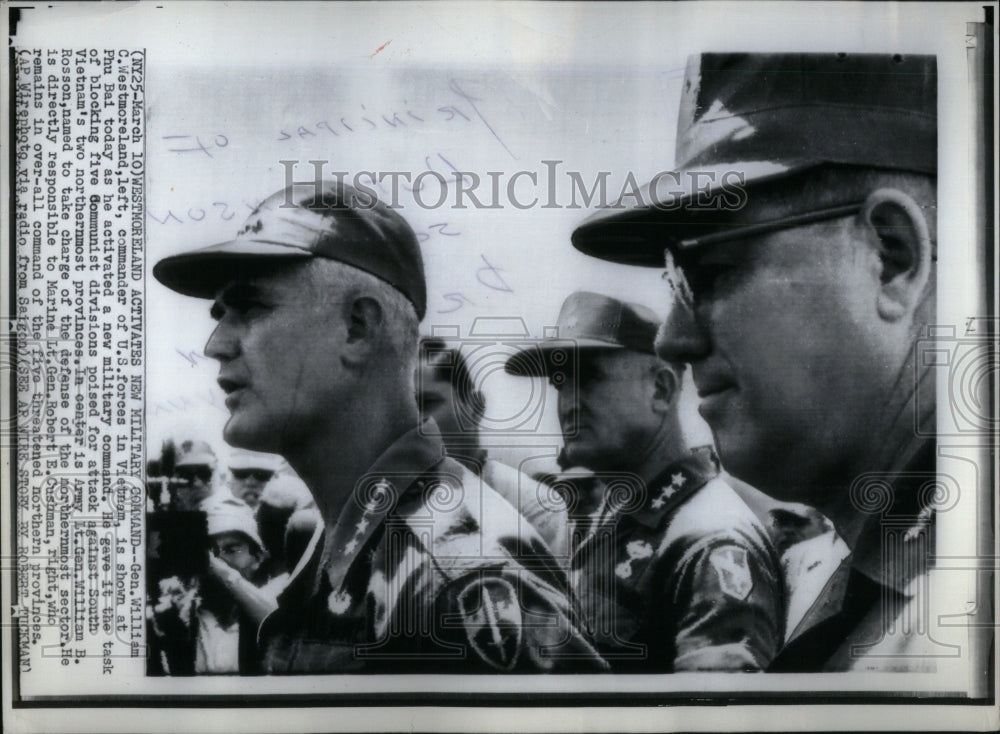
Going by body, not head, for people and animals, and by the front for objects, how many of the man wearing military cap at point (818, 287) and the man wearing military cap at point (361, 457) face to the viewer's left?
2

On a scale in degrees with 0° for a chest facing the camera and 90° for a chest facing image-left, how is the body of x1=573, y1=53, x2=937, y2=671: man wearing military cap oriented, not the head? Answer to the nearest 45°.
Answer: approximately 90°

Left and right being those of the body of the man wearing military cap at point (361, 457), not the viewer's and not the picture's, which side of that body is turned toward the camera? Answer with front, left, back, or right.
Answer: left

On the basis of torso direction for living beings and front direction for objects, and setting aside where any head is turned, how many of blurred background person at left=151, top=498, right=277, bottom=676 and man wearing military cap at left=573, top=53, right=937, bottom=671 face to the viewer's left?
1

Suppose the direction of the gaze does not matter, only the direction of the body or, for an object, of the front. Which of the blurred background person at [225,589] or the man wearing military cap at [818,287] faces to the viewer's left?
the man wearing military cap

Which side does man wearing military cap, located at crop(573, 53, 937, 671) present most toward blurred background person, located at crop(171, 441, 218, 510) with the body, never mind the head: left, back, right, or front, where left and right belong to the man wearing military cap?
right

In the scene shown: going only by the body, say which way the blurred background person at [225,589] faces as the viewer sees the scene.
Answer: toward the camera

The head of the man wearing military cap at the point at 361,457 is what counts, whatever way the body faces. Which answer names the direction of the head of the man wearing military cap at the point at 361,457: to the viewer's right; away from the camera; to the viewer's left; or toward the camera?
to the viewer's left
